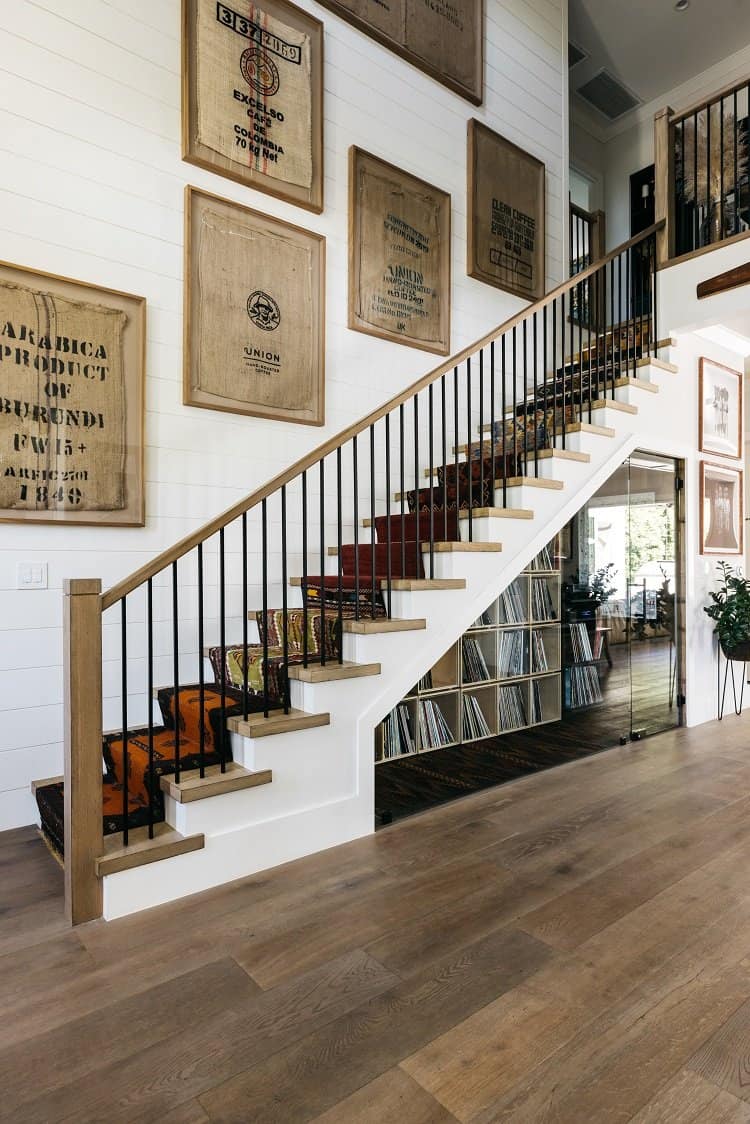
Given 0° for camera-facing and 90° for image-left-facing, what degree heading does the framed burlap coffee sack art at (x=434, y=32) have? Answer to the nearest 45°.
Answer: approximately 315°

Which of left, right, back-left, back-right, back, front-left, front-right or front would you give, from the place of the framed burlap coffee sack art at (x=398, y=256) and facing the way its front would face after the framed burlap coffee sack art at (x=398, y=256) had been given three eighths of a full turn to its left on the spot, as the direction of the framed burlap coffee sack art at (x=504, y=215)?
front-right

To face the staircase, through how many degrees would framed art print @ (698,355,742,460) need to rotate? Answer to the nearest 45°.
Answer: approximately 90° to its right

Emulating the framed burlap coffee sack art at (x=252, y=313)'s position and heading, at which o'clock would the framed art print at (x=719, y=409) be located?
The framed art print is roughly at 10 o'clock from the framed burlap coffee sack art.

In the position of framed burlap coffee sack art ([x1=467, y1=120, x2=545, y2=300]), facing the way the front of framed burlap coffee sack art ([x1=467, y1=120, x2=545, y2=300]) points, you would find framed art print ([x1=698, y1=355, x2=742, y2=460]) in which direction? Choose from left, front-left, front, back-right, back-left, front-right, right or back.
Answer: front-left

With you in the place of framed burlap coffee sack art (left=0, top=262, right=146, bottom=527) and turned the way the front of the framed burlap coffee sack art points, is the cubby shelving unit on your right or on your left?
on your left

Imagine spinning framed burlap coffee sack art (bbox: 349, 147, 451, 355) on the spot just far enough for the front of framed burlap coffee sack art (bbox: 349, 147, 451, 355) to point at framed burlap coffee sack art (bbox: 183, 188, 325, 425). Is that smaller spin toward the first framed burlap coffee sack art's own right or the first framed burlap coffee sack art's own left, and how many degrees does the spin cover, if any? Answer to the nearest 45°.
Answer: approximately 90° to the first framed burlap coffee sack art's own right

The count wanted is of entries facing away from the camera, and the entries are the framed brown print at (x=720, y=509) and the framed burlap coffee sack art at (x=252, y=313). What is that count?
0

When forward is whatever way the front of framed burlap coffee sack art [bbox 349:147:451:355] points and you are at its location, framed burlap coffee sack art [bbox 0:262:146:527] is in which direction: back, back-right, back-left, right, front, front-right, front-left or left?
right
